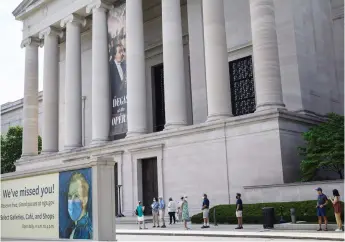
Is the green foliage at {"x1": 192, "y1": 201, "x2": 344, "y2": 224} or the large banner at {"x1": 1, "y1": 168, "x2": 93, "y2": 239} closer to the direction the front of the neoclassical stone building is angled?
the large banner

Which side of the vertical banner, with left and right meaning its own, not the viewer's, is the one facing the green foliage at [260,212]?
left

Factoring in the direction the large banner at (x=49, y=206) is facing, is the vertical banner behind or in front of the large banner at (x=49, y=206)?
behind

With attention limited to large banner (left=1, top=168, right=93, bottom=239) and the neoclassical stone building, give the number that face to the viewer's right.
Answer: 0

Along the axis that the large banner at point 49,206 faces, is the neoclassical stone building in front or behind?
behind

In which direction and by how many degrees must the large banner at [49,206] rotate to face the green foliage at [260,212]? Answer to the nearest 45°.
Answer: approximately 135° to its left

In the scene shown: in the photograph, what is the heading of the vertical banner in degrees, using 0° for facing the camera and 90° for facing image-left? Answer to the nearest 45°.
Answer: approximately 45°

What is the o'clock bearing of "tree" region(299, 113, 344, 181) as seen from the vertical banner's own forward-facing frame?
The tree is roughly at 9 o'clock from the vertical banner.

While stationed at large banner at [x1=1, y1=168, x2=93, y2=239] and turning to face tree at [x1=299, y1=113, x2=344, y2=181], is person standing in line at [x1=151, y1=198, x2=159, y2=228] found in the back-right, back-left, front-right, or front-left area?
front-left

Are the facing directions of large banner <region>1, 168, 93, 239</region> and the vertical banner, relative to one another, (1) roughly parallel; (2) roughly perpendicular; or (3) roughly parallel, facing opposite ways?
roughly parallel

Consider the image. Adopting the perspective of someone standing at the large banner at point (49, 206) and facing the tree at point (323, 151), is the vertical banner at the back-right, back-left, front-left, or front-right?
front-left

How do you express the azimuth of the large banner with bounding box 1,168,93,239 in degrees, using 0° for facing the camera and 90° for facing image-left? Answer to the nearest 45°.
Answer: approximately 45°

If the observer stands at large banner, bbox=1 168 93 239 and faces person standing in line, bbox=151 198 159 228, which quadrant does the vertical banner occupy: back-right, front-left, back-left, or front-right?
front-left

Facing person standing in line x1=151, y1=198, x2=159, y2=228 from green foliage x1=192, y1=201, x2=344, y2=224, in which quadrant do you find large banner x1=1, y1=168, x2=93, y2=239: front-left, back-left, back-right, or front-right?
front-left

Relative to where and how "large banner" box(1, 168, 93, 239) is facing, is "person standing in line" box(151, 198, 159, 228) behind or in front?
behind

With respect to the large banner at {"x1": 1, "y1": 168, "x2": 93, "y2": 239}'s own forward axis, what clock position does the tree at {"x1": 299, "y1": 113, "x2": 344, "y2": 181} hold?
The tree is roughly at 7 o'clock from the large banner.
